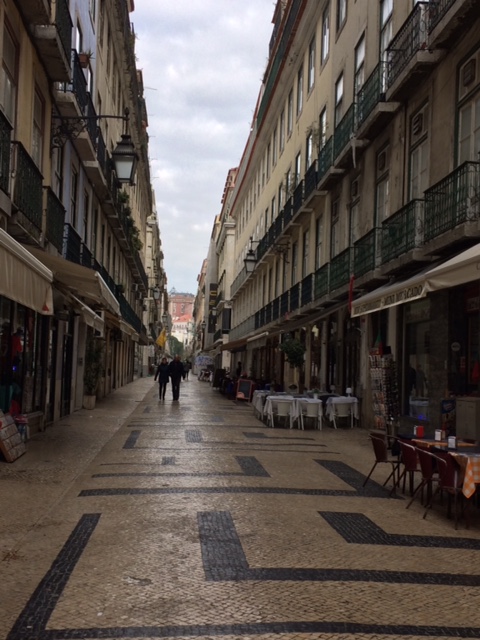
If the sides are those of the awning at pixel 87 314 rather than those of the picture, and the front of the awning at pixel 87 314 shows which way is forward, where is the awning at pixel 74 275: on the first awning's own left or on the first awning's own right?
on the first awning's own right

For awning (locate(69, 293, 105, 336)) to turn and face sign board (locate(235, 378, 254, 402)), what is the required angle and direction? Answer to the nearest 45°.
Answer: approximately 45° to its left

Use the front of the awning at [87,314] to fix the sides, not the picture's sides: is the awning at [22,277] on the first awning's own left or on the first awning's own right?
on the first awning's own right

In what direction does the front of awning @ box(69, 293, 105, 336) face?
to the viewer's right

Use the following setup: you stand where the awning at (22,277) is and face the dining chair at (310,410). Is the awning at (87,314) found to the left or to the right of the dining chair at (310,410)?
left

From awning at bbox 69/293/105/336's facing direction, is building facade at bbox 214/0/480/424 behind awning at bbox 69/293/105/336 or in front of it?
in front

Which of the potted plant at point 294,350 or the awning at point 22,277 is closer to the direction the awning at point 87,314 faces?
the potted plant

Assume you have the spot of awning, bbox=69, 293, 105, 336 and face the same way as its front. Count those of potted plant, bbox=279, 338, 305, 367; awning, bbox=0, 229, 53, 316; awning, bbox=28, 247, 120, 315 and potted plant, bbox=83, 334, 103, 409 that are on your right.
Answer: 2

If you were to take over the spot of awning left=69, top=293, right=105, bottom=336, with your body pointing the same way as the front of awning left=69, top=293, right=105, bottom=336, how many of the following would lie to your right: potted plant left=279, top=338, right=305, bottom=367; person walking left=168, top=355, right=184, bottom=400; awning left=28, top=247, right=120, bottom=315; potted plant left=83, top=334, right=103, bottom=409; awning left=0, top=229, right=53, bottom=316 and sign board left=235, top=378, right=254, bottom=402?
2

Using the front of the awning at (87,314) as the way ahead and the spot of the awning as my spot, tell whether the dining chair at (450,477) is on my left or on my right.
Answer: on my right

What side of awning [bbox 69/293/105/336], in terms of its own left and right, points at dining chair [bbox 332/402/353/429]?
front

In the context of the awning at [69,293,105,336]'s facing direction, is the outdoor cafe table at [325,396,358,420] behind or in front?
in front
